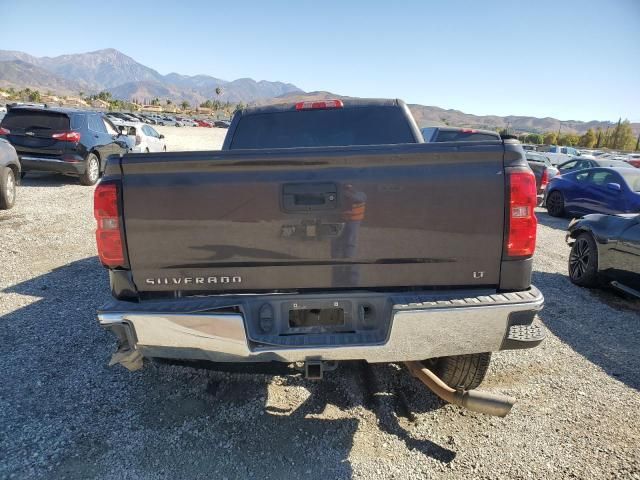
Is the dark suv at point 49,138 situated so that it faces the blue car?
no

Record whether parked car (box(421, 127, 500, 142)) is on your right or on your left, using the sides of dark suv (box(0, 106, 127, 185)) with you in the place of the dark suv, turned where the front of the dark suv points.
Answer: on your right

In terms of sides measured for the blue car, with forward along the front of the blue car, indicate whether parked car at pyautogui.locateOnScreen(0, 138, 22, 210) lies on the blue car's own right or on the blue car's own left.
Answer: on the blue car's own right

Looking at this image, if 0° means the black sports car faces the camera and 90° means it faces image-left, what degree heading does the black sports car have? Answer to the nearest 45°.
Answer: approximately 135°

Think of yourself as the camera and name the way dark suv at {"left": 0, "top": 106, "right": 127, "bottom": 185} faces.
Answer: facing away from the viewer and to the right of the viewer

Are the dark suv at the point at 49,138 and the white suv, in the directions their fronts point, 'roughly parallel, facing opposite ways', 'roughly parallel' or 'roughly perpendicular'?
roughly parallel

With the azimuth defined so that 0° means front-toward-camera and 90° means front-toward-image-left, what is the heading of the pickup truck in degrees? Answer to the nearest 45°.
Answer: approximately 180°

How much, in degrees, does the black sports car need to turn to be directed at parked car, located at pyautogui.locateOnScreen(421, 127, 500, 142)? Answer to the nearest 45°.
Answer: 0° — it already faces it

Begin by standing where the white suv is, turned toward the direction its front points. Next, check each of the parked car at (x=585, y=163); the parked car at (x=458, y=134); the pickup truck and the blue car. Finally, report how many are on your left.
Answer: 0

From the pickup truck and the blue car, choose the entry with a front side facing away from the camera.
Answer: the pickup truck

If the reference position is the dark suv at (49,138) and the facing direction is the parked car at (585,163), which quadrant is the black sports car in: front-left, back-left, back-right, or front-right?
front-right

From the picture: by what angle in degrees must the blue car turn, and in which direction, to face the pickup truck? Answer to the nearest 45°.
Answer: approximately 45° to its right

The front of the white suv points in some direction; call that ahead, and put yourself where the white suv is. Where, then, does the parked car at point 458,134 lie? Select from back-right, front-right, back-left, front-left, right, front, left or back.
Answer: right

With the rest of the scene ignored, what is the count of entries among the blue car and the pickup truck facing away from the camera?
1

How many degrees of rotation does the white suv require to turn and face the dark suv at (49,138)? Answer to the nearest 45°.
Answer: approximately 180°

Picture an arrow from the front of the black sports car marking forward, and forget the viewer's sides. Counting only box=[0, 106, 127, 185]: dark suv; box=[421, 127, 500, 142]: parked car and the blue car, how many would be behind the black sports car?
0

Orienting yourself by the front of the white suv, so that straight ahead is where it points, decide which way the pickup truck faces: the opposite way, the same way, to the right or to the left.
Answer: the same way
